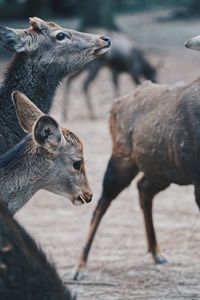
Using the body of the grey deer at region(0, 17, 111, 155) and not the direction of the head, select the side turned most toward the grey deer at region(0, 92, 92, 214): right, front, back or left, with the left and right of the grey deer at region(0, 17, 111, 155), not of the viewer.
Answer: right

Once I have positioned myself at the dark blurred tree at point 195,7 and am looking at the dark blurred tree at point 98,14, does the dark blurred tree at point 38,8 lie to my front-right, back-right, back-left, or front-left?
front-right

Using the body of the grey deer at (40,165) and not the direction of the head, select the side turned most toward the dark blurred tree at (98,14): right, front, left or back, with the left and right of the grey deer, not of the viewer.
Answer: left

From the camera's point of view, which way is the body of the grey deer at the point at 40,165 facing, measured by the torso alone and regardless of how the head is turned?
to the viewer's right

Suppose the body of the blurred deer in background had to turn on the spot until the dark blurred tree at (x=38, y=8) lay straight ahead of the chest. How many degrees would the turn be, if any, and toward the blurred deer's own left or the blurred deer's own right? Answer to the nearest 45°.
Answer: approximately 90° to the blurred deer's own left

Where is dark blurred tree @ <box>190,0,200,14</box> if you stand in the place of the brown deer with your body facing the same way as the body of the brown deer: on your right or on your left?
on your left

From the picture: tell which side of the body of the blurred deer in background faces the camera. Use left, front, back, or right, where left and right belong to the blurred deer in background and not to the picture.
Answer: right

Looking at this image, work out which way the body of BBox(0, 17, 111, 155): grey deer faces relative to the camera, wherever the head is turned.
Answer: to the viewer's right

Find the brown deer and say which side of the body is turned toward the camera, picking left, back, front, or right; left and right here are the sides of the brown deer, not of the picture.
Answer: right

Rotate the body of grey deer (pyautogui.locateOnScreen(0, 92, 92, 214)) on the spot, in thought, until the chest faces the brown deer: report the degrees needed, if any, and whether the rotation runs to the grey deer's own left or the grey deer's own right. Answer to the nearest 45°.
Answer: approximately 45° to the grey deer's own left

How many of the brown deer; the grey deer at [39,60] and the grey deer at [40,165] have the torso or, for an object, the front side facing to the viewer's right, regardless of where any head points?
3

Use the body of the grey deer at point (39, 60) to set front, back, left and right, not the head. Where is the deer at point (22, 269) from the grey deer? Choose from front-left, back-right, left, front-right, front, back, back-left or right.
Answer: right
